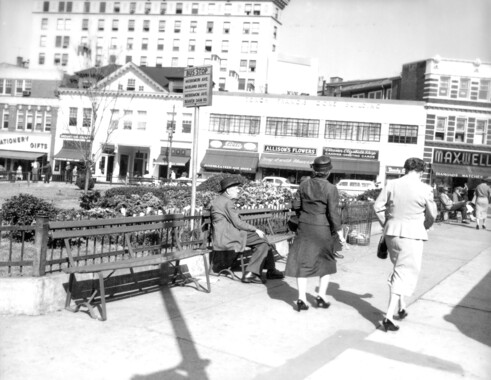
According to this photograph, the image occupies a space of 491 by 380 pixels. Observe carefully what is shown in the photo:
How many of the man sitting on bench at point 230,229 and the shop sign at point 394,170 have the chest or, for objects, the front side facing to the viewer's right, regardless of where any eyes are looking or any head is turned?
1

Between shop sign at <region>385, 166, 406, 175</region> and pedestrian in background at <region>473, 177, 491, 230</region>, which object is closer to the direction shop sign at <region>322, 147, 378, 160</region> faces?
the pedestrian in background

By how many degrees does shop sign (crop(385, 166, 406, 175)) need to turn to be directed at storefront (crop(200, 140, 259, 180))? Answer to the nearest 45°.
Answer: approximately 90° to its right

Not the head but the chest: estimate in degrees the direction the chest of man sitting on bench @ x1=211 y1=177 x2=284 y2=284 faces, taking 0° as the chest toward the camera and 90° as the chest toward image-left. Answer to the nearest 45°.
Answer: approximately 270°

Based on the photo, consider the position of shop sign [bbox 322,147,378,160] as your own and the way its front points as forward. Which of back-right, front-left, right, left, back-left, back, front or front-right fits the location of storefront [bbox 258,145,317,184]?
right

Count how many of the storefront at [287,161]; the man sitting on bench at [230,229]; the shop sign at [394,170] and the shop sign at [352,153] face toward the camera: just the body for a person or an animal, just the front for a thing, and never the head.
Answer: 3

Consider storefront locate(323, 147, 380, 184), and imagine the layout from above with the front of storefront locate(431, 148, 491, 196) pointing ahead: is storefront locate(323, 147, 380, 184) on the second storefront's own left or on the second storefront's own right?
on the second storefront's own right

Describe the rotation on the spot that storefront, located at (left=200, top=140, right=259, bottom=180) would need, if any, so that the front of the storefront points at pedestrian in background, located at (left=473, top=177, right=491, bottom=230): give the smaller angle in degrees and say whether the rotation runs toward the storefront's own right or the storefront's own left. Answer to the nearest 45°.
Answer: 0° — it already faces them

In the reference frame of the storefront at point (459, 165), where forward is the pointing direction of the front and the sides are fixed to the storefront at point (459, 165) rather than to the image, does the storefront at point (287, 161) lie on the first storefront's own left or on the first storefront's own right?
on the first storefront's own right

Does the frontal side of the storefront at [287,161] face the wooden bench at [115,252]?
yes

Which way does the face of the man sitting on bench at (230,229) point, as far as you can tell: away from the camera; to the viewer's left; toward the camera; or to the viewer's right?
to the viewer's right

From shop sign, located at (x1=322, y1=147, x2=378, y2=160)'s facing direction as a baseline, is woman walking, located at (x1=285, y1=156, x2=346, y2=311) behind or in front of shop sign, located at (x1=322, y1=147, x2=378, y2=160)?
in front
